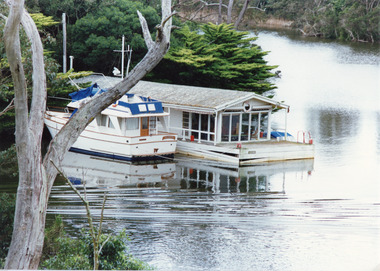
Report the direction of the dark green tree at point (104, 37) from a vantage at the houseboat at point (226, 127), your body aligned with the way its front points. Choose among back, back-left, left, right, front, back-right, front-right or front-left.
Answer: back

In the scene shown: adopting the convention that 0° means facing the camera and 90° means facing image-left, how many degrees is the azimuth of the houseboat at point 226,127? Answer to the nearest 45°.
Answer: approximately 315°

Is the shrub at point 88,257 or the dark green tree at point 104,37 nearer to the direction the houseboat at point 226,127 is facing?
the shrub

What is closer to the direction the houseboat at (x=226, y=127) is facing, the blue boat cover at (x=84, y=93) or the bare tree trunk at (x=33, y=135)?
the bare tree trunk

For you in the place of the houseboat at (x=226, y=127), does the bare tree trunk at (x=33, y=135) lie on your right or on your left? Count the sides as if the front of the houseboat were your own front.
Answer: on your right

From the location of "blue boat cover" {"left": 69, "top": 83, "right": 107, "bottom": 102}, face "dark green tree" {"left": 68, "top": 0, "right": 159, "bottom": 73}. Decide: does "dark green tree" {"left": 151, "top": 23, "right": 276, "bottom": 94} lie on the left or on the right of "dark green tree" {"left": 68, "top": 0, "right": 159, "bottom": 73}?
right

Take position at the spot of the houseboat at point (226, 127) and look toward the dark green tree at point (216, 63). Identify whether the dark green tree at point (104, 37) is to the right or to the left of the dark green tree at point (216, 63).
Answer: left

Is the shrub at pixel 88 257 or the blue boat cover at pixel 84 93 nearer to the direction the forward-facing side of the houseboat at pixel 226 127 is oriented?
the shrub

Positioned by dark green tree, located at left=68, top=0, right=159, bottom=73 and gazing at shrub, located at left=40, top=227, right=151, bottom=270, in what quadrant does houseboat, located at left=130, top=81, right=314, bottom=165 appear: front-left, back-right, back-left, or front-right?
front-left

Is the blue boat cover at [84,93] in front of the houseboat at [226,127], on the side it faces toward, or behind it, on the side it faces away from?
behind
